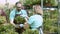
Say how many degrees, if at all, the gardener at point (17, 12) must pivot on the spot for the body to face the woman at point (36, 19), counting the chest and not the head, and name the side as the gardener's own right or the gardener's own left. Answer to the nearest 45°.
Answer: approximately 90° to the gardener's own left

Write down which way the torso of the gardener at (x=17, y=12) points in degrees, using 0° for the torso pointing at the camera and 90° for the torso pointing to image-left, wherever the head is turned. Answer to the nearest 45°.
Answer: approximately 0°
